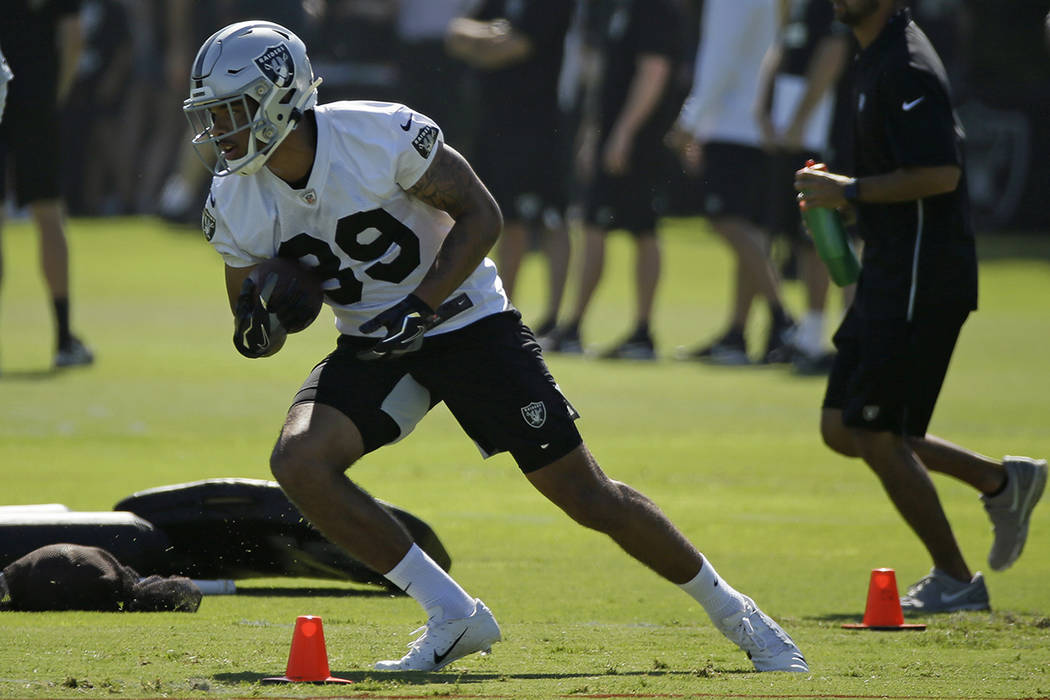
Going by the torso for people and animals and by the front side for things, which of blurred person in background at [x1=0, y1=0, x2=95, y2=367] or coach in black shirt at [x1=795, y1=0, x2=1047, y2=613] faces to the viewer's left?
the coach in black shirt

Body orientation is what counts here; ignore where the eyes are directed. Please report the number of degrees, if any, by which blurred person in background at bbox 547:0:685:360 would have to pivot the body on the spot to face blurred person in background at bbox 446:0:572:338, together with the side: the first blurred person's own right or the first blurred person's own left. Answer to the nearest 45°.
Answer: approximately 45° to the first blurred person's own right

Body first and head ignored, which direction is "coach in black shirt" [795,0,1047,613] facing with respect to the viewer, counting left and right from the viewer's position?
facing to the left of the viewer

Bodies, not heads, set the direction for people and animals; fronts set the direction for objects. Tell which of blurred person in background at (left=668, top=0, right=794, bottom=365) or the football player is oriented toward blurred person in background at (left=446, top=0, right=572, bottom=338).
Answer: blurred person in background at (left=668, top=0, right=794, bottom=365)

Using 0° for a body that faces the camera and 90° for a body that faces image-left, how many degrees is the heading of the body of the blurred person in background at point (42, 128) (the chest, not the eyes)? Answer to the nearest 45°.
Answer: approximately 315°

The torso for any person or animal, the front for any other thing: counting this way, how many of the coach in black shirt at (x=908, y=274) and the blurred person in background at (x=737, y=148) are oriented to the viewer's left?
2

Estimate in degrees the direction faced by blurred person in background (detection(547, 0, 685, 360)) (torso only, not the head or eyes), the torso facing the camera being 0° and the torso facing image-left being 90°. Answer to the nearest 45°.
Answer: approximately 45°

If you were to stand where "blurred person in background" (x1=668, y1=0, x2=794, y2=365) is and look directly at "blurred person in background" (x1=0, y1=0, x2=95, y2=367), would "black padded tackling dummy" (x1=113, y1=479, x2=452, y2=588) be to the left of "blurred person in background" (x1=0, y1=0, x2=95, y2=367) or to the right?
left

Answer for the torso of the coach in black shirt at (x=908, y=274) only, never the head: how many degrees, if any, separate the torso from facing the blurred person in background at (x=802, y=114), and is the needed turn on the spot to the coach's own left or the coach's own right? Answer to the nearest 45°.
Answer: approximately 90° to the coach's own right

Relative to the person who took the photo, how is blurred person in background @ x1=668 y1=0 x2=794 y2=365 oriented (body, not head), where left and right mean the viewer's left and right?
facing to the left of the viewer

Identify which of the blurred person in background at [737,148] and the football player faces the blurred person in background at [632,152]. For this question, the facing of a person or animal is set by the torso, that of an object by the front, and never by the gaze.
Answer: the blurred person in background at [737,148]

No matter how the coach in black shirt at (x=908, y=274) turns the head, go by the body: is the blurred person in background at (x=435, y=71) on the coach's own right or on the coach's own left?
on the coach's own right
